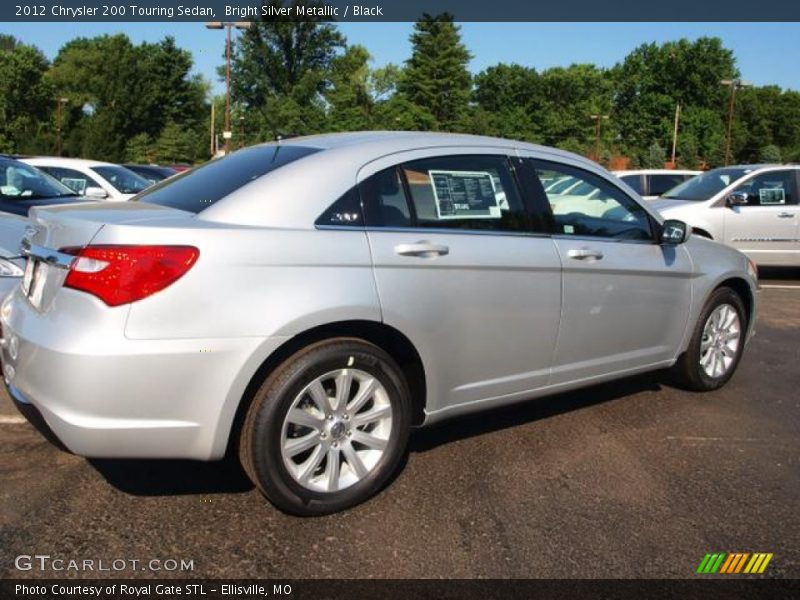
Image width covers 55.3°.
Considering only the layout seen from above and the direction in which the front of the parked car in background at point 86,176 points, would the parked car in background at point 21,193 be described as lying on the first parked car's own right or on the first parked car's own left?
on the first parked car's own right

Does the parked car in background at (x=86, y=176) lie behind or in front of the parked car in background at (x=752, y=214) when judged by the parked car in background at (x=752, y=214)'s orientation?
in front

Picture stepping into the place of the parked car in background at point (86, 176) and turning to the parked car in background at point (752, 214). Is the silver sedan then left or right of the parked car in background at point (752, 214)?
right

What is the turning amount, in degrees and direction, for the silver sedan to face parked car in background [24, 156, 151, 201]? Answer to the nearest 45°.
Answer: approximately 90° to its left

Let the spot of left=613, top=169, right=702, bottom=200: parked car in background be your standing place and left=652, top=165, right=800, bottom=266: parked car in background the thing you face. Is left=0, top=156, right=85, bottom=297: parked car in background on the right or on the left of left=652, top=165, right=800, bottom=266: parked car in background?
right

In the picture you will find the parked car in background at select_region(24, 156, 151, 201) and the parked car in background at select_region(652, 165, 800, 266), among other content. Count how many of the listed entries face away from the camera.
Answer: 0

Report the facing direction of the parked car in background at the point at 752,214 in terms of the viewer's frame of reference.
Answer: facing the viewer and to the left of the viewer

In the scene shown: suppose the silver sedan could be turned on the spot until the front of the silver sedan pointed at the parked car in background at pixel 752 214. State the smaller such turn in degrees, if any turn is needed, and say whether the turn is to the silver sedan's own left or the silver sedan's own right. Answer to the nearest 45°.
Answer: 0° — it already faces it

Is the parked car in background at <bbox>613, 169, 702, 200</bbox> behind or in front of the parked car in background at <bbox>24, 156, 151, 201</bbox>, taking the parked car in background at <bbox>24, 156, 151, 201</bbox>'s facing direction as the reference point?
in front

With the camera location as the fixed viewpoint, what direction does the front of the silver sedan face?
facing away from the viewer and to the right of the viewer

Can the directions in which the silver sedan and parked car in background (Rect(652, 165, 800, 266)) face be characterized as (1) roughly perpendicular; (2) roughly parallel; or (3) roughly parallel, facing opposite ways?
roughly parallel, facing opposite ways

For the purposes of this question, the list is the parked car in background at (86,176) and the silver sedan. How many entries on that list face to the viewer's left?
0

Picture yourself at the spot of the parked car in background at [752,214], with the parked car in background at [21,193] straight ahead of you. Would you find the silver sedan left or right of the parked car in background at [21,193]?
left

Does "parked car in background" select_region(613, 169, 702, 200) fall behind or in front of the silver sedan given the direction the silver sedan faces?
in front

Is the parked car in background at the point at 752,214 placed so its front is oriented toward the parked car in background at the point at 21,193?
yes

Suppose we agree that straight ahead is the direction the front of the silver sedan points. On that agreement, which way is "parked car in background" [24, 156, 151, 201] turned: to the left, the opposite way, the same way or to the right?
to the right
